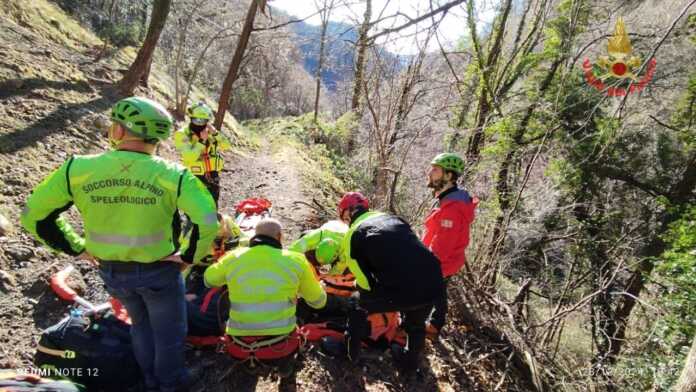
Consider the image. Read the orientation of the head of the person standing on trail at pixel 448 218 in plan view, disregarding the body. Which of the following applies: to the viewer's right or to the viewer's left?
to the viewer's left

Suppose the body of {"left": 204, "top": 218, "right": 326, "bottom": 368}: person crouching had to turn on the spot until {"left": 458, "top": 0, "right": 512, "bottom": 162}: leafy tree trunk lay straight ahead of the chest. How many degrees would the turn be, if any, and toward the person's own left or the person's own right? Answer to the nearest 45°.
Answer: approximately 45° to the person's own right

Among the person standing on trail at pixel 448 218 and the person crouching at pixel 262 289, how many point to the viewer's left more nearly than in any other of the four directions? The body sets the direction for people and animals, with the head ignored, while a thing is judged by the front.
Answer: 1

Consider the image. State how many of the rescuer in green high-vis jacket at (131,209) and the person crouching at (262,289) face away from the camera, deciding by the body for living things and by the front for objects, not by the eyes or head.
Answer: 2

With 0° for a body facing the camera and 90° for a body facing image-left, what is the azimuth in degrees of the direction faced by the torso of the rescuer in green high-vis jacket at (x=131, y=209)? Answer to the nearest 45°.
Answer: approximately 180°

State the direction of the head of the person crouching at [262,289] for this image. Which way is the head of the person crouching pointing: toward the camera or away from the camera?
away from the camera

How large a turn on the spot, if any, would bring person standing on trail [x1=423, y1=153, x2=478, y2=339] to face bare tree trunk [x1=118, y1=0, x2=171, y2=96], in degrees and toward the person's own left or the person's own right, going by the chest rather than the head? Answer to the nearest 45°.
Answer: approximately 45° to the person's own right

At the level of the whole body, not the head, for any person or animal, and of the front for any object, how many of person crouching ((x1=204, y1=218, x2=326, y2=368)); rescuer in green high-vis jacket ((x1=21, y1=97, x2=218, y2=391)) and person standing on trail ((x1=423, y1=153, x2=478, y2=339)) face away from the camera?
2

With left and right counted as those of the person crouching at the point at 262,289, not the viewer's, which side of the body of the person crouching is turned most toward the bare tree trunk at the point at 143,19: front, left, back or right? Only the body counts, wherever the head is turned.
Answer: front

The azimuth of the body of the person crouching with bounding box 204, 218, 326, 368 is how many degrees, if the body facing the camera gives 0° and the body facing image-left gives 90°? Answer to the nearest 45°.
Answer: approximately 180°

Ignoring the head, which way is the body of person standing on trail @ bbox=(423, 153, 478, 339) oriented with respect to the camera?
to the viewer's left

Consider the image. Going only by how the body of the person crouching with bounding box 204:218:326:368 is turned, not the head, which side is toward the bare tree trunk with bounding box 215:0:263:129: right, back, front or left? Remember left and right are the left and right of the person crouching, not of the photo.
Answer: front

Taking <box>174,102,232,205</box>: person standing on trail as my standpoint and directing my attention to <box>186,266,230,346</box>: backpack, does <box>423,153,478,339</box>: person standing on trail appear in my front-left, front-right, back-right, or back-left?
front-left

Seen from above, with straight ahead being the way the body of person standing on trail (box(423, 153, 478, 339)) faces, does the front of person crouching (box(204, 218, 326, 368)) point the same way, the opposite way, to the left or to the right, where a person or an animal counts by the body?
to the right

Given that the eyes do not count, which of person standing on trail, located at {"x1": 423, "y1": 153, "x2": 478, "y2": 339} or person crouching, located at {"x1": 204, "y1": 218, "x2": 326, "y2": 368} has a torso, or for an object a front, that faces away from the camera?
the person crouching
